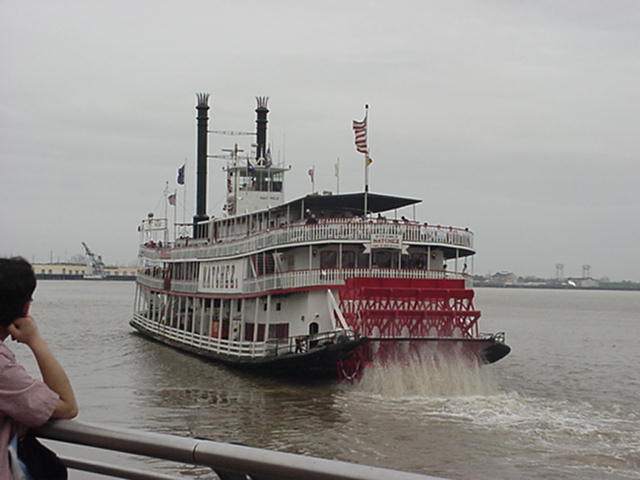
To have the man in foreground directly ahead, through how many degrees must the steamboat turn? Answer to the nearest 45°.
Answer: approximately 135° to its left

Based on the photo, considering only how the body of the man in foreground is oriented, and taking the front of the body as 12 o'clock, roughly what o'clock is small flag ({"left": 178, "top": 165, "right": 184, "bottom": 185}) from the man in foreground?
The small flag is roughly at 11 o'clock from the man in foreground.

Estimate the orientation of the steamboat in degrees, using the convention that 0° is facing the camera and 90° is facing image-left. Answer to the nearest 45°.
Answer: approximately 135°

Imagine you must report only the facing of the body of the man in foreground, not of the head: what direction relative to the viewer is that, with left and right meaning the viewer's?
facing away from the viewer and to the right of the viewer

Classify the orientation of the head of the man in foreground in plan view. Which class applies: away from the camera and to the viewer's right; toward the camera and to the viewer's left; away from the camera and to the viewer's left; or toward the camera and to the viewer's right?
away from the camera and to the viewer's right

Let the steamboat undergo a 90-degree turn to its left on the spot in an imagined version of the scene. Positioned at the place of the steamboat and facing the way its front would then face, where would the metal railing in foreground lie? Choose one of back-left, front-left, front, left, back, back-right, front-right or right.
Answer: front-left

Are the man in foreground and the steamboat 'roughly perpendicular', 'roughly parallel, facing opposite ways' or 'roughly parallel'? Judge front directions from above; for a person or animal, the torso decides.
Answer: roughly perpendicular
